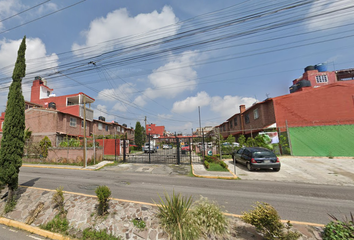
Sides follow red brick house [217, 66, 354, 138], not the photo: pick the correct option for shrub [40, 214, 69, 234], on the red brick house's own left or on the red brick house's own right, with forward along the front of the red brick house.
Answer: on the red brick house's own left

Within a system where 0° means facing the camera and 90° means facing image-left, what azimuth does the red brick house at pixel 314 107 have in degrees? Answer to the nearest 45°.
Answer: approximately 90°

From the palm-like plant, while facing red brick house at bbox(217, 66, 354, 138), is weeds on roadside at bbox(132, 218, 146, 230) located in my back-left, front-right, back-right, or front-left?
back-left

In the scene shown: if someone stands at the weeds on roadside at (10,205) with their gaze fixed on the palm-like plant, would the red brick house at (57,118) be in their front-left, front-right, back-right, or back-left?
back-left

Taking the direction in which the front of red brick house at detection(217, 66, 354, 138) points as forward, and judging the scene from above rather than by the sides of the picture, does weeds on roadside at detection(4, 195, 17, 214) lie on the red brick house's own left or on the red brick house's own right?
on the red brick house's own left

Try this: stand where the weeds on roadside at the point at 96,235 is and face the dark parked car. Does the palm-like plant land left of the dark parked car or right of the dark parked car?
right
